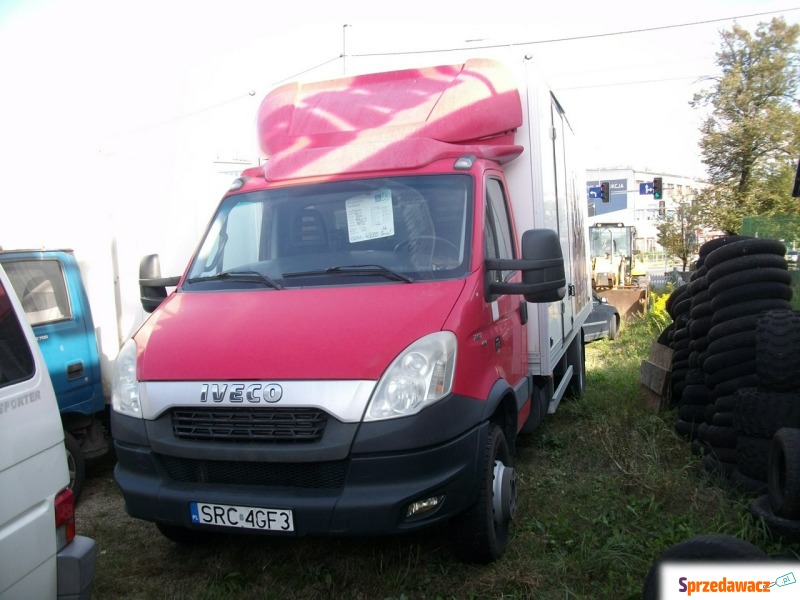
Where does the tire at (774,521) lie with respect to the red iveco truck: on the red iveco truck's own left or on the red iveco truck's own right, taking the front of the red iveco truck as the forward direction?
on the red iveco truck's own left

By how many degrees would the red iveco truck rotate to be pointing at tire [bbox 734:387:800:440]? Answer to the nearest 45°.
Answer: approximately 135° to its left

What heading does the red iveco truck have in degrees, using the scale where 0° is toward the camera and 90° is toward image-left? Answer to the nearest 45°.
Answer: approximately 45°

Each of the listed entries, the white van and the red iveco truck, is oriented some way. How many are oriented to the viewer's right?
0

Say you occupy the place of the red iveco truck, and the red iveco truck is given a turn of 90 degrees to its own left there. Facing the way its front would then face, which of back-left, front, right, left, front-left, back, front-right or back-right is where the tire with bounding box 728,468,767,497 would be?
front-left
